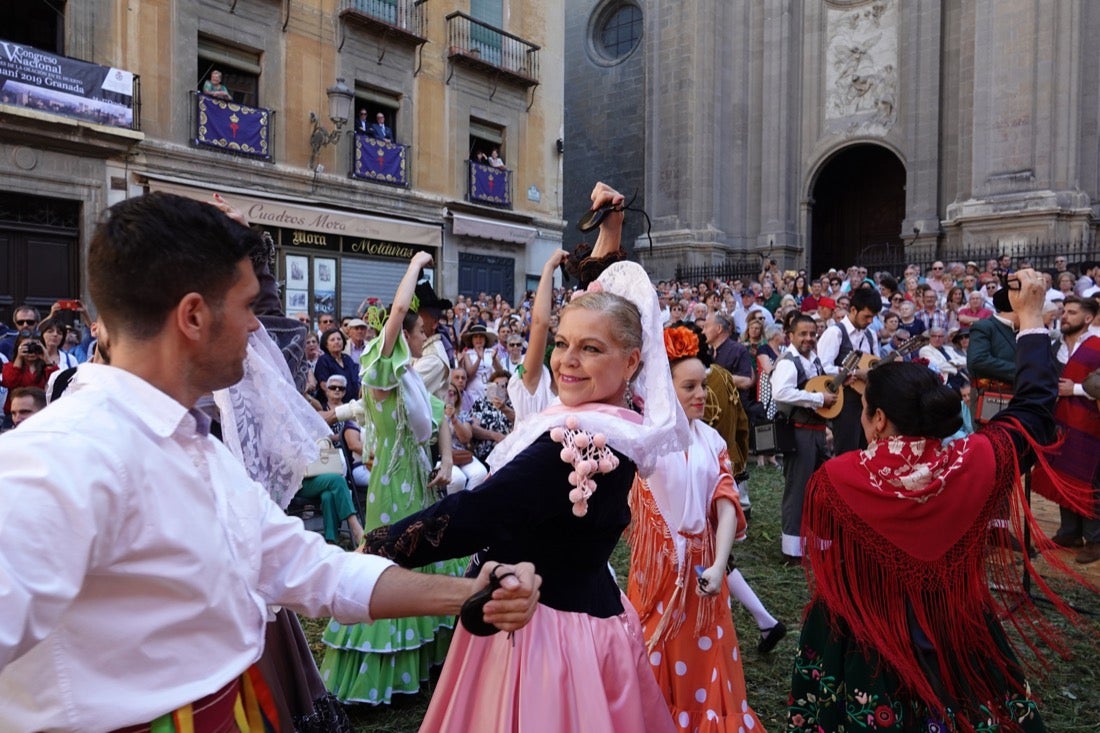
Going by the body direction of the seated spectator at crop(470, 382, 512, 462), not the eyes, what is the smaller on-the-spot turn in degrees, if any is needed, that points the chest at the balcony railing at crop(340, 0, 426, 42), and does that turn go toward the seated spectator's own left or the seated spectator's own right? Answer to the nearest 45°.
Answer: approximately 135° to the seated spectator's own left

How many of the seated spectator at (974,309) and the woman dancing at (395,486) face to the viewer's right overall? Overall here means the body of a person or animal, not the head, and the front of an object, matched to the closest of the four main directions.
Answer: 1

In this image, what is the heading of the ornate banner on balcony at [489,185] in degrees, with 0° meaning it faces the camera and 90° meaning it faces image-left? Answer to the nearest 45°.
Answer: approximately 315°

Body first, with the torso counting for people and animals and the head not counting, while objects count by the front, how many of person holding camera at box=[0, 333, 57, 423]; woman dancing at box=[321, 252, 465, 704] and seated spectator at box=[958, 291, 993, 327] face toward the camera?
2

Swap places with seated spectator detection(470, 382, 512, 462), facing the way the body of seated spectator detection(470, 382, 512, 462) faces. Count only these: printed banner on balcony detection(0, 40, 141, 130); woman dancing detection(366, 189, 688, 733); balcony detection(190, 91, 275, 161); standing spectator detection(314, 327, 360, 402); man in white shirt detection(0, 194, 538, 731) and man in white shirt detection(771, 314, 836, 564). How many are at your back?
3

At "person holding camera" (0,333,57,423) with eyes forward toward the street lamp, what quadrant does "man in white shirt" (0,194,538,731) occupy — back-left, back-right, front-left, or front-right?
back-right

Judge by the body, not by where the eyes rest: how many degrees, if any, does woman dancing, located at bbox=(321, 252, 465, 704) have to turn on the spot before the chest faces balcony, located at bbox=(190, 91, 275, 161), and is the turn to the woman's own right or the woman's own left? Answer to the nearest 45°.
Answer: approximately 90° to the woman's own left

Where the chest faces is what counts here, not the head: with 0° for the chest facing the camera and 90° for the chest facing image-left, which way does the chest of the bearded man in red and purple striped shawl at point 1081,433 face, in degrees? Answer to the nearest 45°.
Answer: approximately 45°

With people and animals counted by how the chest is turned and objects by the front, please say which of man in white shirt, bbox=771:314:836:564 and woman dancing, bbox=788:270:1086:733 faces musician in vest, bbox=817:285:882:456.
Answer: the woman dancing

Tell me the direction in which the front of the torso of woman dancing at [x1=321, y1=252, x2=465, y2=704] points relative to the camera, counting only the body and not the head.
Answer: to the viewer's right

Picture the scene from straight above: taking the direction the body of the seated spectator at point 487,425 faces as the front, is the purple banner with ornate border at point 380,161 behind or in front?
behind
